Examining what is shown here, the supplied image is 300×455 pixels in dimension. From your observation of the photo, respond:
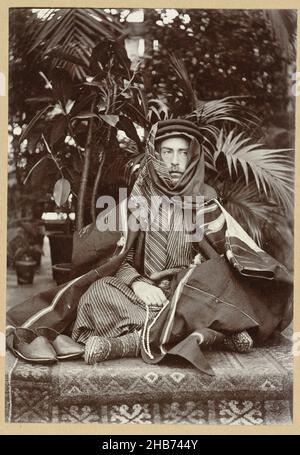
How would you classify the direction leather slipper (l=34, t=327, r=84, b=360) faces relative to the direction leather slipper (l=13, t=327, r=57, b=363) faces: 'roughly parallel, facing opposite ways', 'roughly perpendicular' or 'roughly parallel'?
roughly parallel
